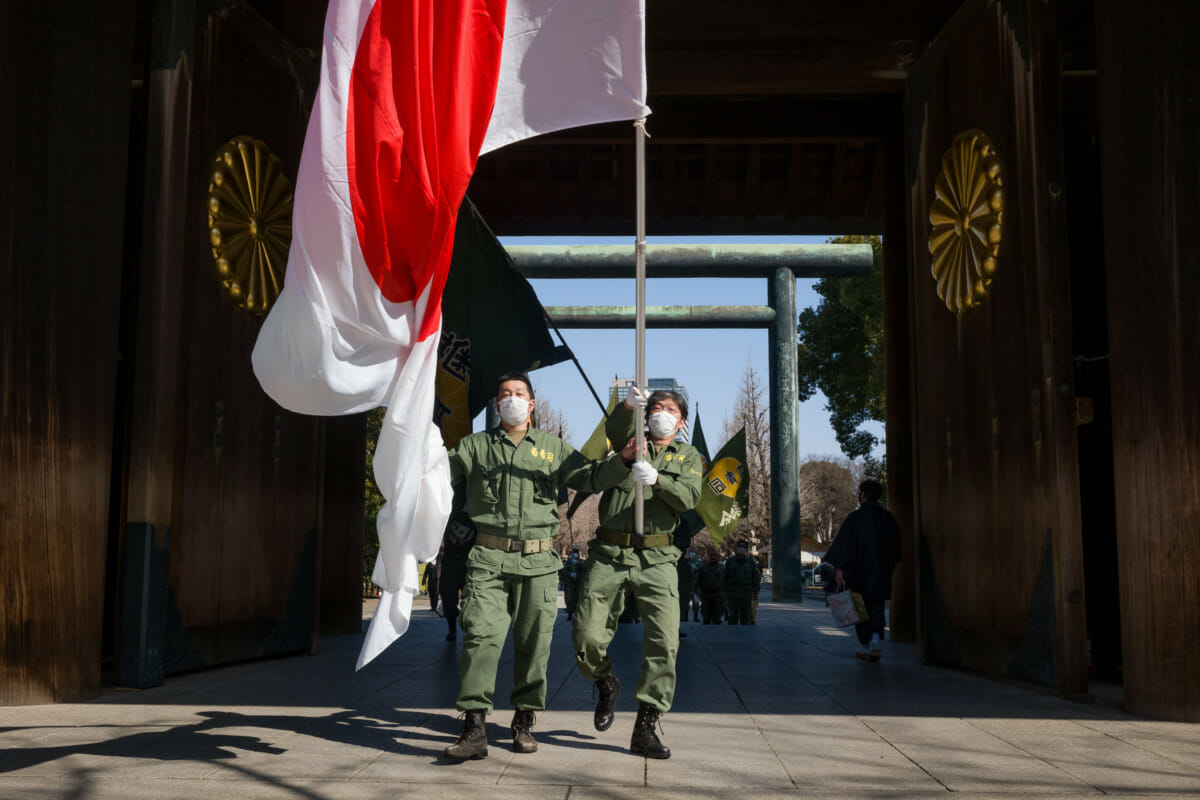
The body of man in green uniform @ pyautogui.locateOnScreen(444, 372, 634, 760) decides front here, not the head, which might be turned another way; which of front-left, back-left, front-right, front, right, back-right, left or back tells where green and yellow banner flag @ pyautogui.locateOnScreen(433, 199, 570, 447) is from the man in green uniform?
back

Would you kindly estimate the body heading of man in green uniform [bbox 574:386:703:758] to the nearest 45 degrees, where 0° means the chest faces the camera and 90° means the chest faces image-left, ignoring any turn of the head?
approximately 0°

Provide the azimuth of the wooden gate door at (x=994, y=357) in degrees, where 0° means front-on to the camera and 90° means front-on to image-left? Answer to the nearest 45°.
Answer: approximately 45°

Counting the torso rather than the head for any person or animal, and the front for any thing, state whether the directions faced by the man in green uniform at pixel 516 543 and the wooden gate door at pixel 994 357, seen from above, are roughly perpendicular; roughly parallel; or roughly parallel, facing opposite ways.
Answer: roughly perpendicular
